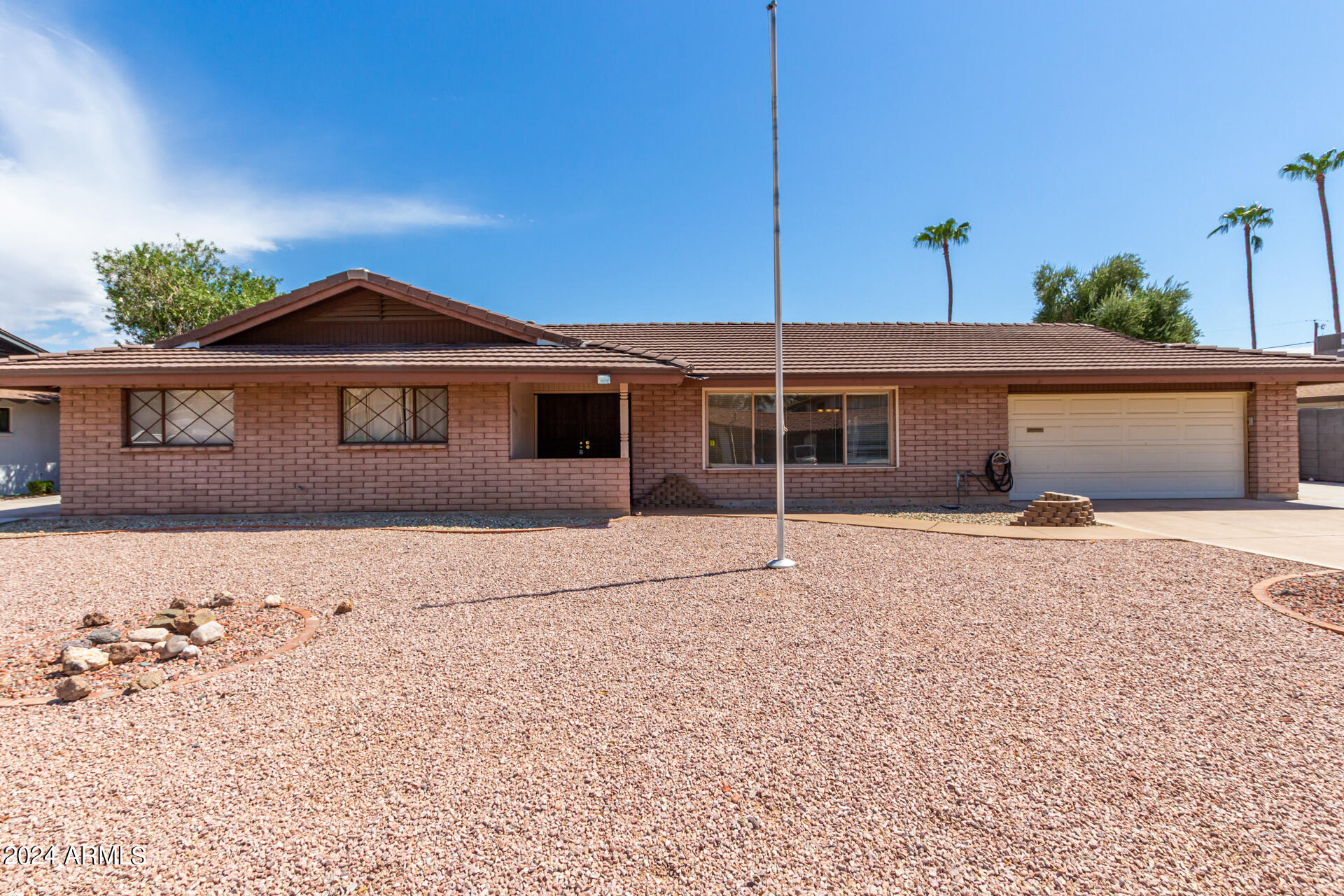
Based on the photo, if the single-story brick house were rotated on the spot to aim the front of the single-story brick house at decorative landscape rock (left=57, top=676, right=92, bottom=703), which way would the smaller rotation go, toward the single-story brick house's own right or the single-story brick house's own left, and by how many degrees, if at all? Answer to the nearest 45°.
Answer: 0° — it already faces it

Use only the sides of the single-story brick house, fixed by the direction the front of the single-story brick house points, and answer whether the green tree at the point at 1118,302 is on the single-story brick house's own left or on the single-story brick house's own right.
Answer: on the single-story brick house's own left

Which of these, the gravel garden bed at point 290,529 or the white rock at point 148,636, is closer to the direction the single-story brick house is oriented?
the white rock

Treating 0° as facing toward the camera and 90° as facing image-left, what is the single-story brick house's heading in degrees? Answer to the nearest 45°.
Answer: approximately 0°

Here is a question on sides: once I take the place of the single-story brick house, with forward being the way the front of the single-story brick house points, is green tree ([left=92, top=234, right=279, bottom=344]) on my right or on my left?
on my right
